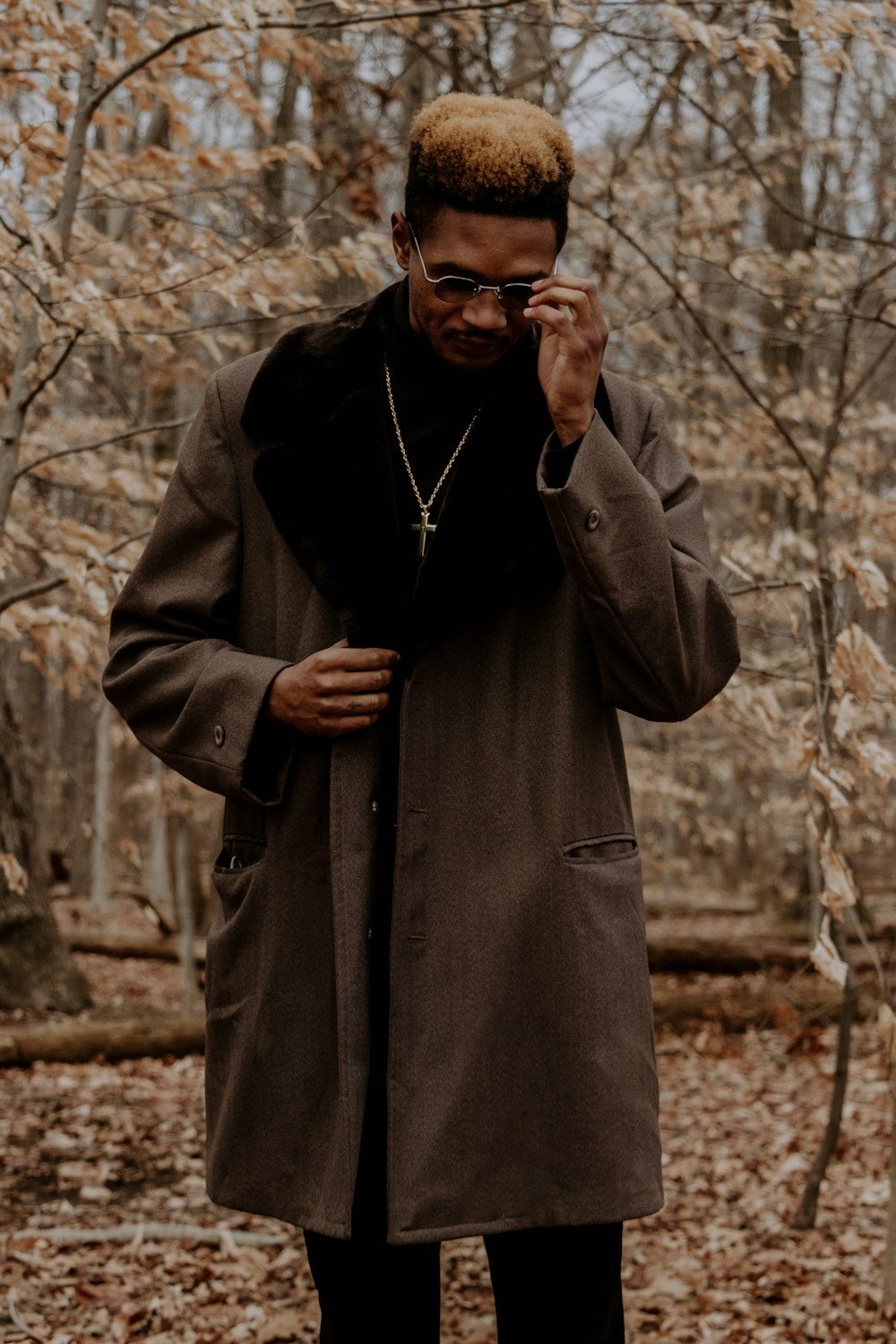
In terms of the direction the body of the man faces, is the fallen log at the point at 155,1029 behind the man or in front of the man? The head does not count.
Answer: behind

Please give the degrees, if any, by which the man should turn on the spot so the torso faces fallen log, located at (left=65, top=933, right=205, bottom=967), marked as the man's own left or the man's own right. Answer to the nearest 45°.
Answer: approximately 180°

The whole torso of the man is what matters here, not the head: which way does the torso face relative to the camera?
toward the camera

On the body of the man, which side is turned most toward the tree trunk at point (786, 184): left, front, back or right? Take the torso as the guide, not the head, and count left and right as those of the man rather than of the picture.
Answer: back

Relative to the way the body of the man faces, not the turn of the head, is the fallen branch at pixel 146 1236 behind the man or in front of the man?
behind

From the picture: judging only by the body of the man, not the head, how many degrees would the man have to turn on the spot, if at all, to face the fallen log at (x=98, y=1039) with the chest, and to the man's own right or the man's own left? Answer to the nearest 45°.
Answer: approximately 180°
